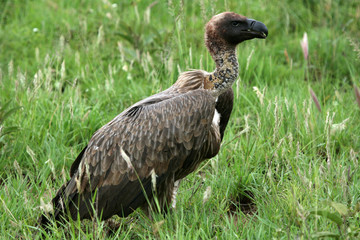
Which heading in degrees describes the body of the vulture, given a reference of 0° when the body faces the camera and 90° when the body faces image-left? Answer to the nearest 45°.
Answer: approximately 270°
